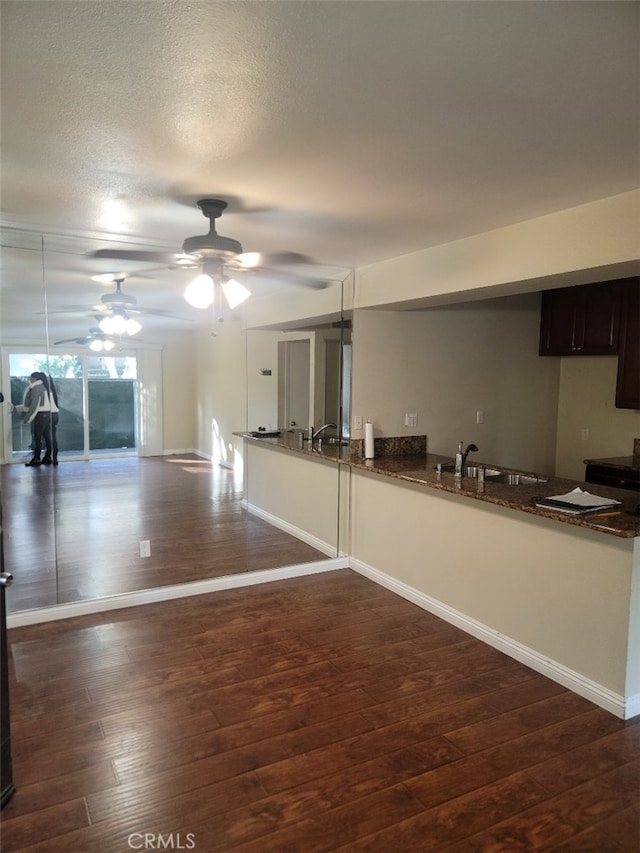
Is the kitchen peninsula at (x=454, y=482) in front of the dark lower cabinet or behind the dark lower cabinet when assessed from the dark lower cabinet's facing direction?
in front

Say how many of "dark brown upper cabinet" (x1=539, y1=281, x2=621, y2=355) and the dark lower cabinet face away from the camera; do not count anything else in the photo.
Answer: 0

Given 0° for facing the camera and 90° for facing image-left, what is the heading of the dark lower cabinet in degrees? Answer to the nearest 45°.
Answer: approximately 45°

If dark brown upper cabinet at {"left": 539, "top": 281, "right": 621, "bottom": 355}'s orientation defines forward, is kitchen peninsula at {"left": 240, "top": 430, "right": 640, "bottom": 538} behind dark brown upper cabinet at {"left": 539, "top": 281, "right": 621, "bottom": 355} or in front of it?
in front

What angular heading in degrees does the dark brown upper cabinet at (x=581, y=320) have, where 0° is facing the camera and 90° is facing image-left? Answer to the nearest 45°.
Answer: approximately 45°
